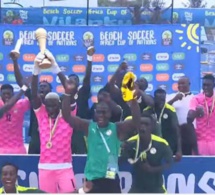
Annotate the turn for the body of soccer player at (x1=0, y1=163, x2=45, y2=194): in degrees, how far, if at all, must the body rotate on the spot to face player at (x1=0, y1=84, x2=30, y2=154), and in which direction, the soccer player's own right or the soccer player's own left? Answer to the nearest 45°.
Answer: approximately 180°

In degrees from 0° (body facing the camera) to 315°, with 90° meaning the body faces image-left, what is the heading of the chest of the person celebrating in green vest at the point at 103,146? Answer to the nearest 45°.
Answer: approximately 0°

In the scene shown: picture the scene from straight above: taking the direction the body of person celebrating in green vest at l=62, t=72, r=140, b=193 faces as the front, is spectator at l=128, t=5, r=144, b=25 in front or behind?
behind

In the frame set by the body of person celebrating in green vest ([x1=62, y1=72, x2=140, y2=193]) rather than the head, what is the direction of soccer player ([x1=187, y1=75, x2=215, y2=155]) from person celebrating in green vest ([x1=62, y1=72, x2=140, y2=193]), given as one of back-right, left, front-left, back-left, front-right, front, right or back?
back-left
